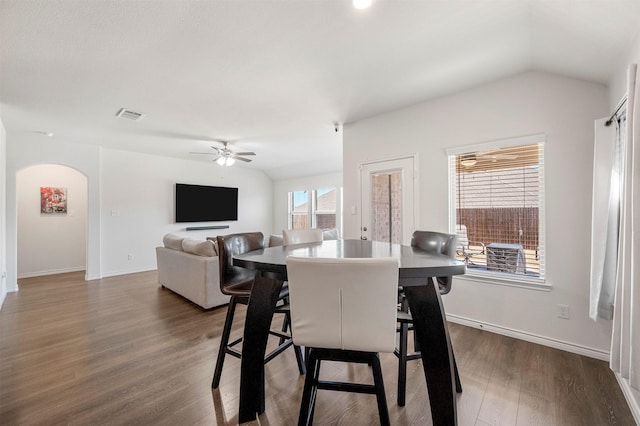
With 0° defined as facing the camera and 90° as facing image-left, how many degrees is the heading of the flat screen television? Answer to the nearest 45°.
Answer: approximately 315°

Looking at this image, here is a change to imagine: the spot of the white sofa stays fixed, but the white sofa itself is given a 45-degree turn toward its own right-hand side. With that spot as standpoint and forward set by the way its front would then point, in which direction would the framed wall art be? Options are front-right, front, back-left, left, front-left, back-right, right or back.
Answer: back-left

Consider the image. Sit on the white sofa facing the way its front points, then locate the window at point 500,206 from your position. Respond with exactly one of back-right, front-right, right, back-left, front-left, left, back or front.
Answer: right

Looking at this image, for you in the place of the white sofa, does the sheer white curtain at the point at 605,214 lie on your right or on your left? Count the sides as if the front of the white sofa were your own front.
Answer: on your right

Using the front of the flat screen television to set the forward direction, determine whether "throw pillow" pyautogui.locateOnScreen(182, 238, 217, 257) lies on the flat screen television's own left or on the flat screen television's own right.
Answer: on the flat screen television's own right

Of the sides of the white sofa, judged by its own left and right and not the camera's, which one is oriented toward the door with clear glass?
right

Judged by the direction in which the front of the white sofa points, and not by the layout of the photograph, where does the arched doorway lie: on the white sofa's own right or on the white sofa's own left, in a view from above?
on the white sofa's own left

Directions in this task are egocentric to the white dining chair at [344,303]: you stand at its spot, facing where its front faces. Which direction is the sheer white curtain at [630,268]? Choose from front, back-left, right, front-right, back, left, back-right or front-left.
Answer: right

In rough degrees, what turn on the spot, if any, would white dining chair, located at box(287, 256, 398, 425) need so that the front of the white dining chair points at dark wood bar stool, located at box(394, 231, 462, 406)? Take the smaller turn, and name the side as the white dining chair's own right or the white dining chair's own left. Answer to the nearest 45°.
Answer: approximately 45° to the white dining chair's own right

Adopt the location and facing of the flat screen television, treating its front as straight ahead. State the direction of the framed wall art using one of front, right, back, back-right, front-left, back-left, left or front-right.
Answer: back-right

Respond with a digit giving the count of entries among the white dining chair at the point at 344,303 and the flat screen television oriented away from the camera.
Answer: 1

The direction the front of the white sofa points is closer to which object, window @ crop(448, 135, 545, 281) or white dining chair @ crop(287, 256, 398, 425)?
the window

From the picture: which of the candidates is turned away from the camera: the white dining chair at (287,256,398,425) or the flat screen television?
the white dining chair

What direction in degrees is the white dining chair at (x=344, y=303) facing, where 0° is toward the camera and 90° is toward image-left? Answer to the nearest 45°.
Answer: approximately 180°

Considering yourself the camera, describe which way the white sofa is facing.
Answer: facing away from the viewer and to the right of the viewer
